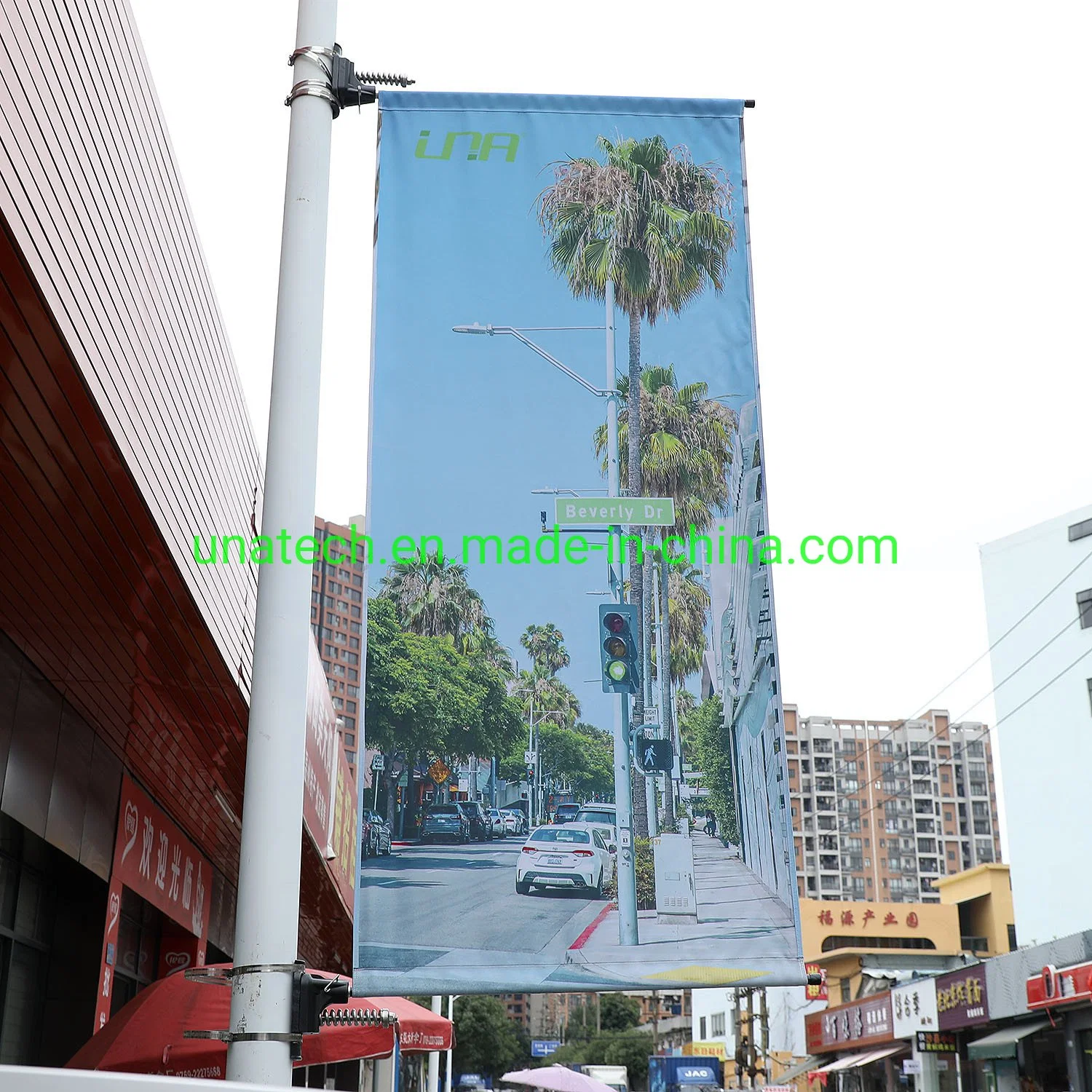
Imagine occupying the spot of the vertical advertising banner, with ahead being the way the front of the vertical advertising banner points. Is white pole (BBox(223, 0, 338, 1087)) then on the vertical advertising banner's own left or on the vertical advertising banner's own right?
on the vertical advertising banner's own right

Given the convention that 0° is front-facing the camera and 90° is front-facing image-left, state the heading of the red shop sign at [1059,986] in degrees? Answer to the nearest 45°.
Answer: approximately 45°

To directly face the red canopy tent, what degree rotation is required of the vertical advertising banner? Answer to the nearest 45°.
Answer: approximately 135° to its right

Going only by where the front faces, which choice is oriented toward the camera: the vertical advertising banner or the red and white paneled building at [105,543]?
the vertical advertising banner

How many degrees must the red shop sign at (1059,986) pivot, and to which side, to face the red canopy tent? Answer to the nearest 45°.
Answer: approximately 45° to its left

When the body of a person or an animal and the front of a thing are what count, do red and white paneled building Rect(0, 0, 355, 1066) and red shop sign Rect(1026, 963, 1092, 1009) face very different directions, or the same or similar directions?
very different directions

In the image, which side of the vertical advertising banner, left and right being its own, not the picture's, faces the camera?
front

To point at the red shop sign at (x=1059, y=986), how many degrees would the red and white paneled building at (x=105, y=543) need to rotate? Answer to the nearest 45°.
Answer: approximately 45° to its left

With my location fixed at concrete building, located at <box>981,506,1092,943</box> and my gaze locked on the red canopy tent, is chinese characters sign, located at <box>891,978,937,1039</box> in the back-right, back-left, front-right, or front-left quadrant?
front-right

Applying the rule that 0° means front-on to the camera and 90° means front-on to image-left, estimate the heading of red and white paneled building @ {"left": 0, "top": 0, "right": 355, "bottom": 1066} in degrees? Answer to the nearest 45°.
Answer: approximately 270°

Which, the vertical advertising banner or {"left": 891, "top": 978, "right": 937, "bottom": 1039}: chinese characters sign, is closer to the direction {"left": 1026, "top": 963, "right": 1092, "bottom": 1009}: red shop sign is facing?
the vertical advertising banner

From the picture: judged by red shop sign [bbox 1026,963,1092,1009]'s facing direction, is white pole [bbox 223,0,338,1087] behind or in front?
in front

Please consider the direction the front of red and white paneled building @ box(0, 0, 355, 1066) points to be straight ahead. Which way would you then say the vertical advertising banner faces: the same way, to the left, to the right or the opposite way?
to the right

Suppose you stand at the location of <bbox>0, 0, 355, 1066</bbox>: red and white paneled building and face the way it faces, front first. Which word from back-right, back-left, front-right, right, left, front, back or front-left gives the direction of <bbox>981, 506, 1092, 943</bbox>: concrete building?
front-left

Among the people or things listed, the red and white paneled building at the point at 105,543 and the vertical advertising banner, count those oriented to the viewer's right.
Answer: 1
